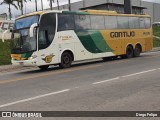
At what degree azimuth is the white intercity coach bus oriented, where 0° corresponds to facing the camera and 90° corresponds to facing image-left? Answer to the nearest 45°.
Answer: approximately 45°
